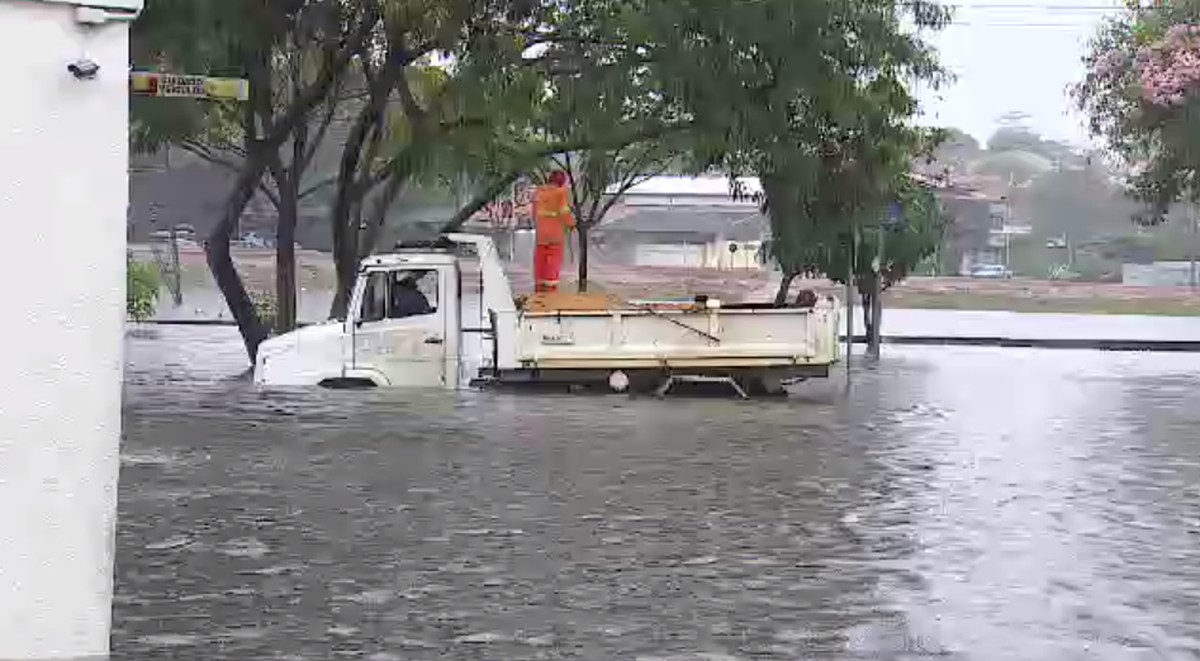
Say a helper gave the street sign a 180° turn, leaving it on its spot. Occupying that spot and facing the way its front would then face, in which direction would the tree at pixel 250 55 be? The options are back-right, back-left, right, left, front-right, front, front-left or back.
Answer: front

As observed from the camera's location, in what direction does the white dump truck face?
facing to the left of the viewer

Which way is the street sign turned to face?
toward the camera

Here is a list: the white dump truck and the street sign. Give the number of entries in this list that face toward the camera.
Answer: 1

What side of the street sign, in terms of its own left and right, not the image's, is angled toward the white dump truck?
back

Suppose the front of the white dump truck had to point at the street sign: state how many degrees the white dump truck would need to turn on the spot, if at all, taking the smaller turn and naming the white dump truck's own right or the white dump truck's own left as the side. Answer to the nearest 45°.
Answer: approximately 90° to the white dump truck's own left

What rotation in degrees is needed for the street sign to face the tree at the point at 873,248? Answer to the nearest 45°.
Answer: approximately 135° to its left

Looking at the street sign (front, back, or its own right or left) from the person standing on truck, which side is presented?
back

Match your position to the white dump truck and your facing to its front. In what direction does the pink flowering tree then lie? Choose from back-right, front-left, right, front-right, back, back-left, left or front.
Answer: back-right

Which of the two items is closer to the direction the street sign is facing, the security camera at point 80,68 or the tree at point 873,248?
the security camera

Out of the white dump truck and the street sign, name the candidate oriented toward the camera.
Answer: the street sign

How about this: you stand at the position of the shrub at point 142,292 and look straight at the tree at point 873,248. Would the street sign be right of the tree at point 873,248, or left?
right

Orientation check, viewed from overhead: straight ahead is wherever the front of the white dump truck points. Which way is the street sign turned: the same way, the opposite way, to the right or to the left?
to the left
